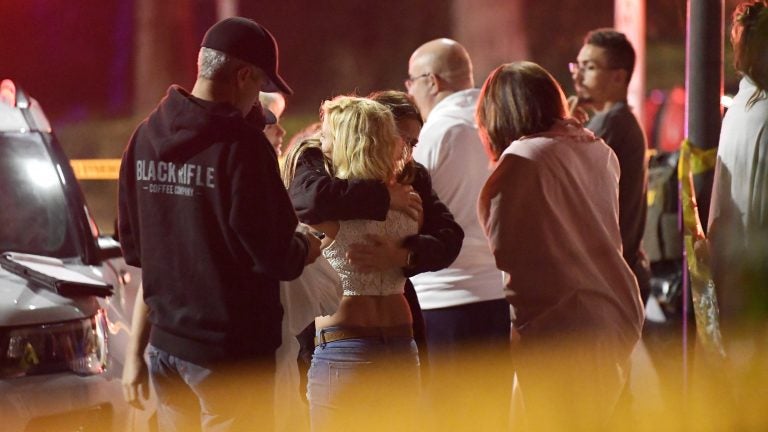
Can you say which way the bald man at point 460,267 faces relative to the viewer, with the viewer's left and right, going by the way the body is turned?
facing away from the viewer and to the left of the viewer

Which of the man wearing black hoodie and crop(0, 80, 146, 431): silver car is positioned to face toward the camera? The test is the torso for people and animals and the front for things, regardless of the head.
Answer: the silver car

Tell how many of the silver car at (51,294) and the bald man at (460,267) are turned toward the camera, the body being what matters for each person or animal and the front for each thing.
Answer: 1

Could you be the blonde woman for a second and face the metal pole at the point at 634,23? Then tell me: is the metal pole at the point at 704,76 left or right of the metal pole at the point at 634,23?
right

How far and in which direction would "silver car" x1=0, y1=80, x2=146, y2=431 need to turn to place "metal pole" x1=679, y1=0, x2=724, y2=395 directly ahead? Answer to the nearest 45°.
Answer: approximately 90° to its left

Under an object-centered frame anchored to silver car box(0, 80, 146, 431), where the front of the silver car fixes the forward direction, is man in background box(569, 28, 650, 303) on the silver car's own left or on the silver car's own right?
on the silver car's own left

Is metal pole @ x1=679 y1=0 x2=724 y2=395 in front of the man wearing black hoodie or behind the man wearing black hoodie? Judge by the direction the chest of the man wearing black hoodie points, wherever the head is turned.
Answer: in front

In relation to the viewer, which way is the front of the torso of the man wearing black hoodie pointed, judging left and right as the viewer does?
facing away from the viewer and to the right of the viewer

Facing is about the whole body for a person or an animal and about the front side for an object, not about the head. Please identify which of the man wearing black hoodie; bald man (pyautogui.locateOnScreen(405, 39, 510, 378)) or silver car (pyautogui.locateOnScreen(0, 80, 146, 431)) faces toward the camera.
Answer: the silver car

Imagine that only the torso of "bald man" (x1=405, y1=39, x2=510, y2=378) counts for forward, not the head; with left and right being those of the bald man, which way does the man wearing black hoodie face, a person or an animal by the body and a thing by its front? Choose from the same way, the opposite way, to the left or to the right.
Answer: to the right

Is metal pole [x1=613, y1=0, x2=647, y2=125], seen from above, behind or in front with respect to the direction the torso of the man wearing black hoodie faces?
in front

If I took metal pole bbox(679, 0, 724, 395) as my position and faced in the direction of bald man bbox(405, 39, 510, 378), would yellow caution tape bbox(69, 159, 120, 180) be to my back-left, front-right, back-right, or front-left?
front-right

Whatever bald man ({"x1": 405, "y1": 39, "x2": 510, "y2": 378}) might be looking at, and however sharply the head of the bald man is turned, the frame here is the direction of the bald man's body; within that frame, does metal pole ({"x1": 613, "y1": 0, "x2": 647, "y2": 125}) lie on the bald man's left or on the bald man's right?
on the bald man's right

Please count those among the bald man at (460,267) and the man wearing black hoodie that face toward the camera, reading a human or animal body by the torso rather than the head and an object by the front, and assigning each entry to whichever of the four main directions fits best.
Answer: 0

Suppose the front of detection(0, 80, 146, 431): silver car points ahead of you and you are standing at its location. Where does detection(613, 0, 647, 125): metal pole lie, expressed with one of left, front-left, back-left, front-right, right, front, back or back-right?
back-left

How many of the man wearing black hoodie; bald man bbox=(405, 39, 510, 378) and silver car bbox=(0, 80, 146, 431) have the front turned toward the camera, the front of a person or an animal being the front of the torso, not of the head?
1

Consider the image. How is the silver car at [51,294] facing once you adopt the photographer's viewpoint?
facing the viewer
